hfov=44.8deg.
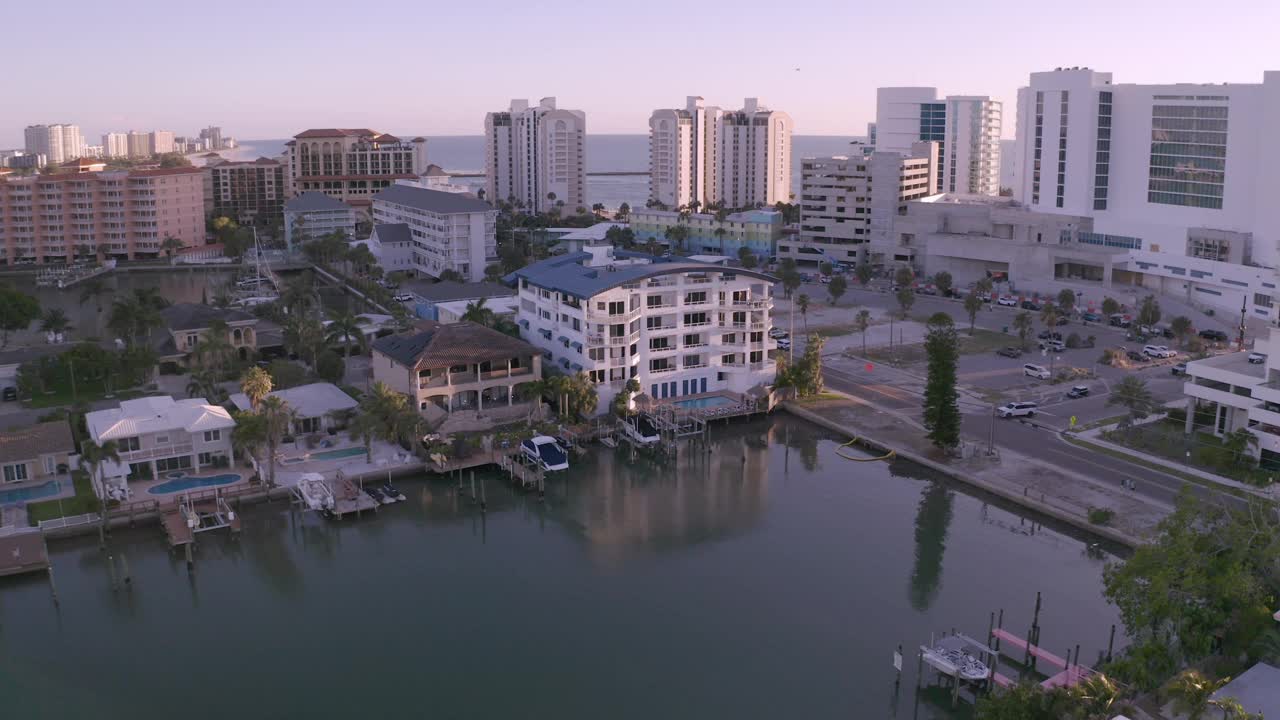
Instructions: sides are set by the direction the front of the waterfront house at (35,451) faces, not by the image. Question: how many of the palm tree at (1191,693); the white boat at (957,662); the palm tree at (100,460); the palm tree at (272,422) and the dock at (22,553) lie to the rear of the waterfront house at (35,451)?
0

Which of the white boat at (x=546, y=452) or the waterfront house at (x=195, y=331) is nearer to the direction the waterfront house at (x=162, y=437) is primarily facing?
the white boat

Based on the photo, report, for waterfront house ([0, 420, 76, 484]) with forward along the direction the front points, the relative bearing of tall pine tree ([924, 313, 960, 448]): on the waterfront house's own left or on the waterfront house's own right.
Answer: on the waterfront house's own left

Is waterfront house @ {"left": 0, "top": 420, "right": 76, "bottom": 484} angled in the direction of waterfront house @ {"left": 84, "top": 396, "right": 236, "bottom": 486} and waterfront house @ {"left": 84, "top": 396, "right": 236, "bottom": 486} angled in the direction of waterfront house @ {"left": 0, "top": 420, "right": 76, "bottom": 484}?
no

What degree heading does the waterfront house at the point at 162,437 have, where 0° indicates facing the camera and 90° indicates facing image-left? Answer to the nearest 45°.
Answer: approximately 0°

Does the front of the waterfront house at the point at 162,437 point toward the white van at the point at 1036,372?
no

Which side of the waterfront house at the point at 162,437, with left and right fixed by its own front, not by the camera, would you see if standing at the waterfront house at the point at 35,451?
right

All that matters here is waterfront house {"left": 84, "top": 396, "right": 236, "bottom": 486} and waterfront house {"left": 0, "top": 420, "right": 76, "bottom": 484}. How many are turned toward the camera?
2

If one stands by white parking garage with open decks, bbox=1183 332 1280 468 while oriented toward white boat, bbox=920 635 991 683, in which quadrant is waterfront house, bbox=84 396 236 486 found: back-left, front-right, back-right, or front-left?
front-right

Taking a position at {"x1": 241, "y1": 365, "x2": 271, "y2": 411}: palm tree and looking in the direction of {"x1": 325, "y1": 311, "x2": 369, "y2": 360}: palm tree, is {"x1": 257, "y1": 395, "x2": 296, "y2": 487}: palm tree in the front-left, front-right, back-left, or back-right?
back-right

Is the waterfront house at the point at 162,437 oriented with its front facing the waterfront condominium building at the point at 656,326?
no

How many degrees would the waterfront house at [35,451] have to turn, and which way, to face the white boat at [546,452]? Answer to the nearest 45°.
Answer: approximately 90° to its left

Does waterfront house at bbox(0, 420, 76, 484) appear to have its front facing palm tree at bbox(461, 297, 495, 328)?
no

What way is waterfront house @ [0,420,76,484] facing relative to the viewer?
toward the camera

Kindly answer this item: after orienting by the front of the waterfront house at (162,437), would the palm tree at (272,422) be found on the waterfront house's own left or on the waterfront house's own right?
on the waterfront house's own left

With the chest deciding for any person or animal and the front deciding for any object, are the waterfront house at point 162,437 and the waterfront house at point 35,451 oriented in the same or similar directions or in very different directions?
same or similar directions
